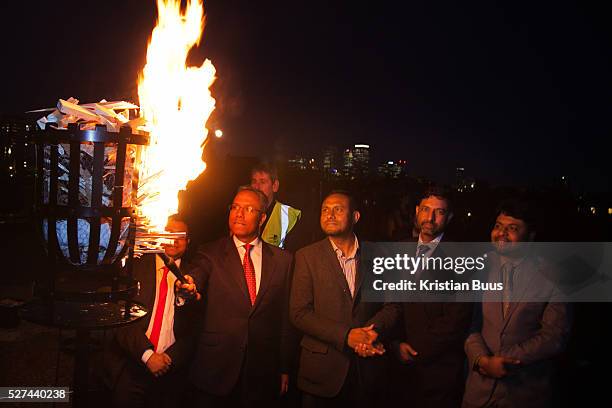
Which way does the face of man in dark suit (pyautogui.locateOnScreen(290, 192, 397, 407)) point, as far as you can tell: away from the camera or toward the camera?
toward the camera

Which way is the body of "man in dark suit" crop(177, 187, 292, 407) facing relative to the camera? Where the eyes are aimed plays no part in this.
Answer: toward the camera

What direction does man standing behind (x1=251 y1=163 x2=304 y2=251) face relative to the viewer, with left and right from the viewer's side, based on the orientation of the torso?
facing the viewer and to the left of the viewer

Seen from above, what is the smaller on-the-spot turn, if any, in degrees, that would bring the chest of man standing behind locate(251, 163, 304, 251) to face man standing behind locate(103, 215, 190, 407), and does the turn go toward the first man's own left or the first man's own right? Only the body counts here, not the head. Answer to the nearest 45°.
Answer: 0° — they already face them

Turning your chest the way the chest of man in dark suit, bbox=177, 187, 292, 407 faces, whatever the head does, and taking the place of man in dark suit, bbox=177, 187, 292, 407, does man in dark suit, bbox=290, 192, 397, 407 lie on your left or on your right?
on your left

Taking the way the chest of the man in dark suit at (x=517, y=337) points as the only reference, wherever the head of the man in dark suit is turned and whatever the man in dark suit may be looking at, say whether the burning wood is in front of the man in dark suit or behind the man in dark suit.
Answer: in front

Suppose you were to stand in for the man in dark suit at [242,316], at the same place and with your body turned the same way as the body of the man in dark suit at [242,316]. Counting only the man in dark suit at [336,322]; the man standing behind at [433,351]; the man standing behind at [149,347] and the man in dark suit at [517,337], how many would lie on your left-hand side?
3

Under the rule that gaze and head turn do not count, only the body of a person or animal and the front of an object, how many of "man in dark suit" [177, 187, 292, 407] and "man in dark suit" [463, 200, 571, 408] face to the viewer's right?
0

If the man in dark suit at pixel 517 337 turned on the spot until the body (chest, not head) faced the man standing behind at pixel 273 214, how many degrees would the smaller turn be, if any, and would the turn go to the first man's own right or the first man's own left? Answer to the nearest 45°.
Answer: approximately 45° to the first man's own right

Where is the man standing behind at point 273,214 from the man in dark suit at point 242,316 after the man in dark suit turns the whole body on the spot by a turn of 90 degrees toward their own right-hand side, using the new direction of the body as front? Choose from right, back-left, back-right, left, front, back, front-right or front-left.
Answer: right

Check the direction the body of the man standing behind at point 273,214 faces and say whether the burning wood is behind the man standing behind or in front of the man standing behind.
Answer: in front

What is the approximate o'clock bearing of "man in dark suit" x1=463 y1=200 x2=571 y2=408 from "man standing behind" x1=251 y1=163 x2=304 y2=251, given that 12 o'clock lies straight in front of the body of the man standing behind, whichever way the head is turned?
The man in dark suit is roughly at 9 o'clock from the man standing behind.

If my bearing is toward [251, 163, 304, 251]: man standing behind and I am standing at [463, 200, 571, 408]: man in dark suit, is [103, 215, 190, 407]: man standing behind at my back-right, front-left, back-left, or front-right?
front-left

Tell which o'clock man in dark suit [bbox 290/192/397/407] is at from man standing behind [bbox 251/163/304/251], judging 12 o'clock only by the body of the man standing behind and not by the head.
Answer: The man in dark suit is roughly at 10 o'clock from the man standing behind.

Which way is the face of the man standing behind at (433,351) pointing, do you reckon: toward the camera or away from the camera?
toward the camera
